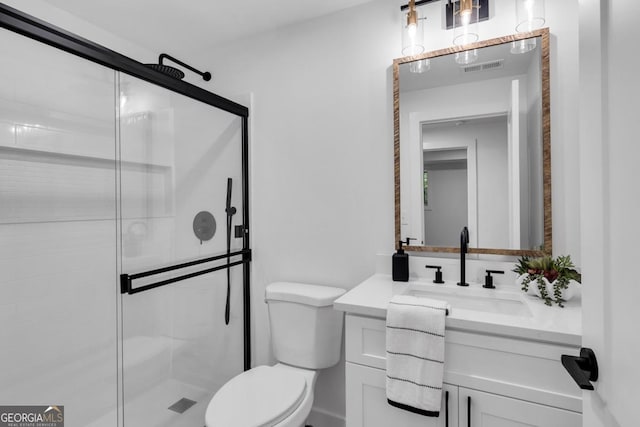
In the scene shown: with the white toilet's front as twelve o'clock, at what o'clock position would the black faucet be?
The black faucet is roughly at 8 o'clock from the white toilet.

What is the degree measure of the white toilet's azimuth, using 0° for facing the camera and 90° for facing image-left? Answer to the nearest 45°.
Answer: approximately 45°

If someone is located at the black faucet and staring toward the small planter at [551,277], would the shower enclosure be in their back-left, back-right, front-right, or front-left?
back-right

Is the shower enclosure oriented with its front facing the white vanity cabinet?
yes

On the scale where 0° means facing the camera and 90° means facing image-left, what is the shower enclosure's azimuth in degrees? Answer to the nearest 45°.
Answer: approximately 315°

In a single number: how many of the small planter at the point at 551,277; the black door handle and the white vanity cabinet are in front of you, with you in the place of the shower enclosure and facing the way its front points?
3

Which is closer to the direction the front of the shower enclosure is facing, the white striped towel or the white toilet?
the white striped towel

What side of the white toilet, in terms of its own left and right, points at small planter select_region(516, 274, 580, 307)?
left

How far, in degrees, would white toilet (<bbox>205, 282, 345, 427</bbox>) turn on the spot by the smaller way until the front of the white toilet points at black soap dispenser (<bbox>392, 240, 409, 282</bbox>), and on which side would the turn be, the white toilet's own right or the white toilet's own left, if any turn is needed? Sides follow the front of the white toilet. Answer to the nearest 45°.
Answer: approximately 135° to the white toilet's own left

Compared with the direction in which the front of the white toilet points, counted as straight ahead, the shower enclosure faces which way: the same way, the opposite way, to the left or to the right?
to the left

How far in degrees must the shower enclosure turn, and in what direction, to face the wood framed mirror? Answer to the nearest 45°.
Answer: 0° — it already faces it

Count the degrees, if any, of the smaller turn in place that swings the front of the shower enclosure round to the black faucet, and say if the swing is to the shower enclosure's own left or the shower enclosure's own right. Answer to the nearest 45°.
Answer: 0° — it already faces it
